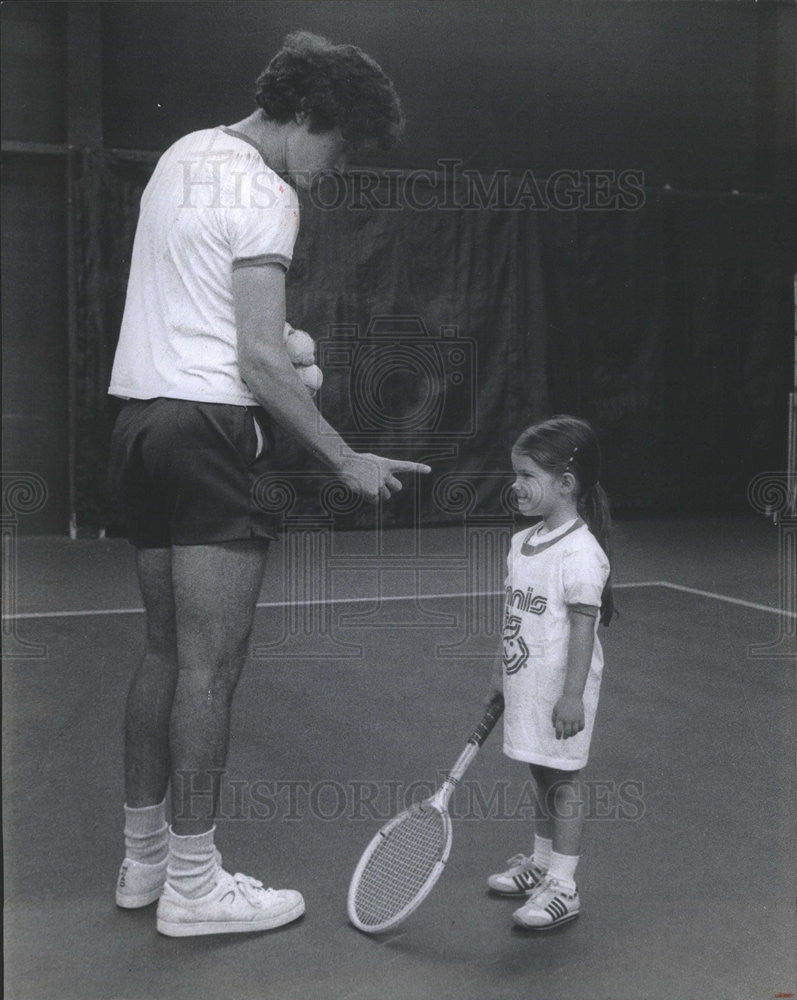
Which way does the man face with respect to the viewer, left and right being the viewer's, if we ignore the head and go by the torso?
facing away from the viewer and to the right of the viewer

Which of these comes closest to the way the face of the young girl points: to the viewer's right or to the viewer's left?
to the viewer's left

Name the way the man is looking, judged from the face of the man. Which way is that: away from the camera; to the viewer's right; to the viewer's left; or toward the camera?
to the viewer's right

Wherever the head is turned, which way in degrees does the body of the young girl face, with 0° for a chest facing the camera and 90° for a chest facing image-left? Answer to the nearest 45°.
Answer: approximately 45°

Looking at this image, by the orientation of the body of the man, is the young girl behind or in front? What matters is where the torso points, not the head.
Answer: in front

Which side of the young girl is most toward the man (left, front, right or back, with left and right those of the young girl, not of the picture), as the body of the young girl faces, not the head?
front

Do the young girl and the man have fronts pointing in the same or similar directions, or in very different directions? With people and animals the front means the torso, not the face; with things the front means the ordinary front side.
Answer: very different directions
